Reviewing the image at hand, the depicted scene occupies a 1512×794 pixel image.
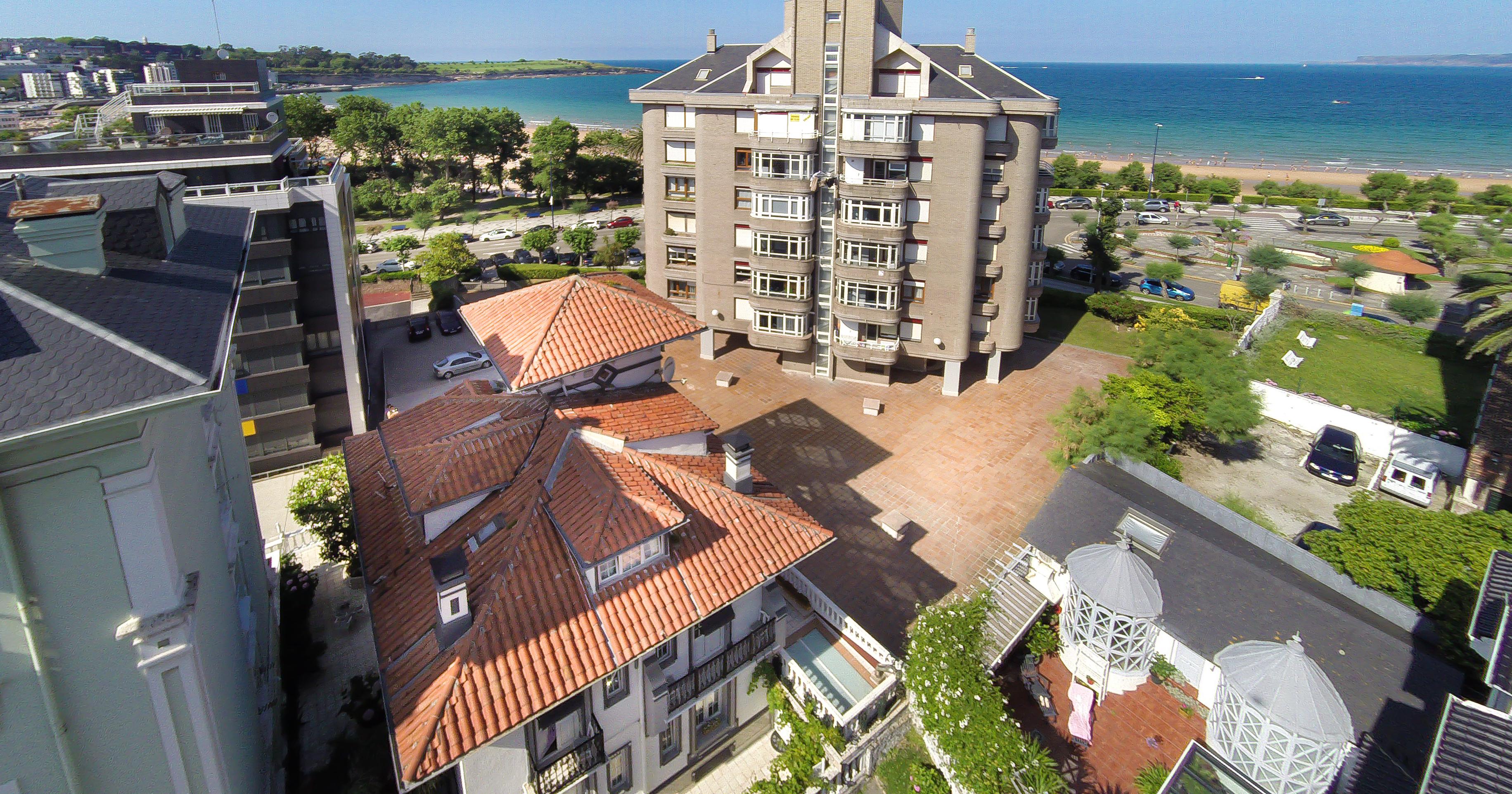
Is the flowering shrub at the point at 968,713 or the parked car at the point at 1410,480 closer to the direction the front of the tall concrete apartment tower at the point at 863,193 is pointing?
the flowering shrub

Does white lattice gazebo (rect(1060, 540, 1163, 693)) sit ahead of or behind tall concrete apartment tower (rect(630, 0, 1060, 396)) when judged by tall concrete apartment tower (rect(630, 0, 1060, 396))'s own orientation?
ahead

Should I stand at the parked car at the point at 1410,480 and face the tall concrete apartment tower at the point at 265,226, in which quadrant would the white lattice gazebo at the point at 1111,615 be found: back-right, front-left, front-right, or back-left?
front-left

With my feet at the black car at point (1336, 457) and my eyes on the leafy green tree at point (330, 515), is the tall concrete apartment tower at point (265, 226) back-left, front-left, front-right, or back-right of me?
front-right

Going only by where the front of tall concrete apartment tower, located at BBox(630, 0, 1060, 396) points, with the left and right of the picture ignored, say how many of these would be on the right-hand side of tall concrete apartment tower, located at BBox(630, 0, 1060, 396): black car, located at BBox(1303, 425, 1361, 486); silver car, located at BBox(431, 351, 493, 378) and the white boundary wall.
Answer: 1

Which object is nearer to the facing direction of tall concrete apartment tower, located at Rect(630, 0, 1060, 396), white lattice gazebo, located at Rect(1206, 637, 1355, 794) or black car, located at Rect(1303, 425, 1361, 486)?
the white lattice gazebo

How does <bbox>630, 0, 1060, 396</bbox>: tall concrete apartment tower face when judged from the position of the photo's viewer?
facing the viewer

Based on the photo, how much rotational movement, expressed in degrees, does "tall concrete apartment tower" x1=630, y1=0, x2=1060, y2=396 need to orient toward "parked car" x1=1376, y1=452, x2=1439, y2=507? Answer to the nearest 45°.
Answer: approximately 90° to its left

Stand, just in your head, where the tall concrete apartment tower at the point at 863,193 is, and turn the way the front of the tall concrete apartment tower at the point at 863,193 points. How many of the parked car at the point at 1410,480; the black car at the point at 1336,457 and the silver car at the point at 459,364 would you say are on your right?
1

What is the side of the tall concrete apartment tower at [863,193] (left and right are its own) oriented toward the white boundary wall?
left

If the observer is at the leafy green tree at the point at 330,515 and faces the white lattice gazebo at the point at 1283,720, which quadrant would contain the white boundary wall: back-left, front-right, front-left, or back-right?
front-left

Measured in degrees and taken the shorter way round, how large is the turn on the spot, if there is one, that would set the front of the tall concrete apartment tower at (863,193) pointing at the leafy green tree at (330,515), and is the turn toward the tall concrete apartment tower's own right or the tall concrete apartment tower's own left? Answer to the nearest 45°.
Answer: approximately 45° to the tall concrete apartment tower's own right

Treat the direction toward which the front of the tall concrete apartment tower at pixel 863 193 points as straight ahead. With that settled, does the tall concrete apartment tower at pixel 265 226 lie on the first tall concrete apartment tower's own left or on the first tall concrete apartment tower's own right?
on the first tall concrete apartment tower's own right

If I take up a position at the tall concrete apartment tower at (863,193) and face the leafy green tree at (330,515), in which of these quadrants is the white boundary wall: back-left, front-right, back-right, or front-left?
back-left

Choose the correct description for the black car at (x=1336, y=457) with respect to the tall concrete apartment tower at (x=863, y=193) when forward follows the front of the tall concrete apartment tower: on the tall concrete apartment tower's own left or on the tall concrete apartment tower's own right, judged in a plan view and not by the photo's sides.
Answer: on the tall concrete apartment tower's own left

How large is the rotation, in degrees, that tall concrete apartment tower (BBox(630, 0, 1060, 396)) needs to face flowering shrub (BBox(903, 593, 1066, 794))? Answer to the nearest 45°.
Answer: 0° — it already faces it

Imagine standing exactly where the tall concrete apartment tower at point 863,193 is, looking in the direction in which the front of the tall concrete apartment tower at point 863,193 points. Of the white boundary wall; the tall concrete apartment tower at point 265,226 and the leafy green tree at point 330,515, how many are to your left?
1

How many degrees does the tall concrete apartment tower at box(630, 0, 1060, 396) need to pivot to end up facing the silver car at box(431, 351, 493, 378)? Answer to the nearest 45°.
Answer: approximately 90° to its right

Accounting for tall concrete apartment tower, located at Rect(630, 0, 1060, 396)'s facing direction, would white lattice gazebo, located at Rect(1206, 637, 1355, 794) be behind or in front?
in front
